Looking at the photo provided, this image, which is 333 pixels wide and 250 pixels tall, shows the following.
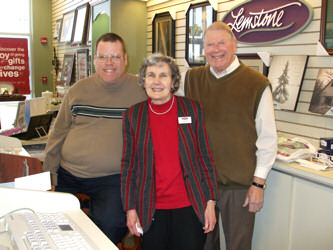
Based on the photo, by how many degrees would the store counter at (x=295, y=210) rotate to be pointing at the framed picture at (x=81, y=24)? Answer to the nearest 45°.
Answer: approximately 90° to its right

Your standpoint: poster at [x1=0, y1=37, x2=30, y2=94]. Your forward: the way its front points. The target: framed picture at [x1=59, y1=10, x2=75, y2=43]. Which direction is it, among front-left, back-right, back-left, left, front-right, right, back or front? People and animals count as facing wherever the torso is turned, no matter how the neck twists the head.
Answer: front-left

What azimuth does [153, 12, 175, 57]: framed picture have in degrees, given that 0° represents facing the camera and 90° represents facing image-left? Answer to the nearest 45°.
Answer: approximately 45°

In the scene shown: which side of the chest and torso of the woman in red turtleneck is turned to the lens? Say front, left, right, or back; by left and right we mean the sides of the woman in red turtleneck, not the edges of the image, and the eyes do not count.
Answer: front

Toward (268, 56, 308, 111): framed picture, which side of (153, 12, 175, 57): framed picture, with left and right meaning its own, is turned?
left

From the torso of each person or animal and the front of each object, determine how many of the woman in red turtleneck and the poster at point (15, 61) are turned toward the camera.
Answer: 2

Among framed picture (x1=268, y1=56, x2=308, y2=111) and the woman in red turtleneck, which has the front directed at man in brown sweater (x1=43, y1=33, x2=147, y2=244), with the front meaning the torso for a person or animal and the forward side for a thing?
the framed picture

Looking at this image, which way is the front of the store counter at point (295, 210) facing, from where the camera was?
facing the viewer and to the left of the viewer

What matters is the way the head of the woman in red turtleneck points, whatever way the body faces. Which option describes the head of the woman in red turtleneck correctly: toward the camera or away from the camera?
toward the camera

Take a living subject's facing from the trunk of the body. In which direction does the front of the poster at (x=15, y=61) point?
toward the camera

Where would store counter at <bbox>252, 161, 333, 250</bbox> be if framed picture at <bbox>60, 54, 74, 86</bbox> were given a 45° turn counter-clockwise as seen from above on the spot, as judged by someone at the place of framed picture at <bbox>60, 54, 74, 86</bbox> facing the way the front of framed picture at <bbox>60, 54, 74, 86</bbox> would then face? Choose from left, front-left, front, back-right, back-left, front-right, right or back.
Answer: front
